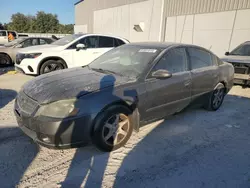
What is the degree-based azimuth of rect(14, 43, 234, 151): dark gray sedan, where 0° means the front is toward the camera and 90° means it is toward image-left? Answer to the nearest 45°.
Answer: approximately 45°

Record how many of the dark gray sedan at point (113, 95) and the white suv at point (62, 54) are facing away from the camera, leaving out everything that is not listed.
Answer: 0

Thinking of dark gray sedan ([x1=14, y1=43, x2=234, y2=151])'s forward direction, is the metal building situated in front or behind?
behind

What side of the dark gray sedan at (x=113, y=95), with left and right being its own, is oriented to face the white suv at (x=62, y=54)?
right

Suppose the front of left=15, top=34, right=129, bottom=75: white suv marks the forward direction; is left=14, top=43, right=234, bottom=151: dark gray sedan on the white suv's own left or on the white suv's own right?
on the white suv's own left

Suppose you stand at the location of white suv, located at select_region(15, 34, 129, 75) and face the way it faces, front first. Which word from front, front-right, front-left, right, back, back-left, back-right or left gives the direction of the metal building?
back

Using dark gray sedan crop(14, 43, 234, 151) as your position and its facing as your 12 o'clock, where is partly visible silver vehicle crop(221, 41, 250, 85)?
partly visible silver vehicle crop(221, 41, 250, 85) is roughly at 6 o'clock from dark gray sedan crop(14, 43, 234, 151).
